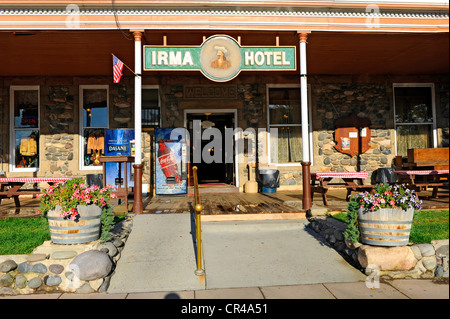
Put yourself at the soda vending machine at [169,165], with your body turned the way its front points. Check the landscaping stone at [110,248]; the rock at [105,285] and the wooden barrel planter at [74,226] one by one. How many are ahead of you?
3

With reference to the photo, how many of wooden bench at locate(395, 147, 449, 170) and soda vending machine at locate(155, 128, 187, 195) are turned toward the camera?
2

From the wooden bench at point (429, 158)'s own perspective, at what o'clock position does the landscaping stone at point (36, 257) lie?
The landscaping stone is roughly at 1 o'clock from the wooden bench.

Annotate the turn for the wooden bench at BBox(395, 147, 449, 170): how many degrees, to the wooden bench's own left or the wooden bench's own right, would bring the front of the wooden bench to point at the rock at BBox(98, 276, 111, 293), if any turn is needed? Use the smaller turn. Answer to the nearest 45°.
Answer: approximately 45° to the wooden bench's own right

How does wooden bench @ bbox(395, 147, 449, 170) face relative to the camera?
toward the camera

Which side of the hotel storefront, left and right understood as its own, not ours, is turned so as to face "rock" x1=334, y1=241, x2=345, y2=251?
front

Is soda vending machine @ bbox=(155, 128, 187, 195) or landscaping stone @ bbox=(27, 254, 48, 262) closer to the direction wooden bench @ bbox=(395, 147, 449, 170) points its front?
the landscaping stone

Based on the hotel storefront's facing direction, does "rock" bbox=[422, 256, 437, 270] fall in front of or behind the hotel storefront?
in front

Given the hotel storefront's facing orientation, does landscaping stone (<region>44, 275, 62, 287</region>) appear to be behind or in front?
in front

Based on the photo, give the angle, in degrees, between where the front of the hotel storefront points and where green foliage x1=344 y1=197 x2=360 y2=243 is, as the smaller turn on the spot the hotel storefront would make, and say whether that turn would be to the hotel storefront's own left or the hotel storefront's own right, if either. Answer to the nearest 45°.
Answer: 0° — it already faces it

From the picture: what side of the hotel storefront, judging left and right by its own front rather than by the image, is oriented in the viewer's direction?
front

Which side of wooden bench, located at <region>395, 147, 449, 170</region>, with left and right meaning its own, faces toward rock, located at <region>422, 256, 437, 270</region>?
front

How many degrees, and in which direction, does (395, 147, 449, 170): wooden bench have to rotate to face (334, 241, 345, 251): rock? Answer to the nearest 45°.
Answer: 0° — it already faces it
